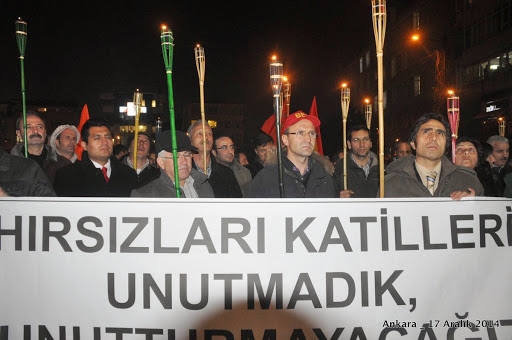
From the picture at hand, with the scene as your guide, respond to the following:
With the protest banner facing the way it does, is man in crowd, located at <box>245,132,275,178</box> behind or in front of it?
behind

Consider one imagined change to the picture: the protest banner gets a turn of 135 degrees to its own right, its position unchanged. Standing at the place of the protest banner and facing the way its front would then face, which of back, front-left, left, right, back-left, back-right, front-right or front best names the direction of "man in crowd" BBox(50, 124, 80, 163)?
front

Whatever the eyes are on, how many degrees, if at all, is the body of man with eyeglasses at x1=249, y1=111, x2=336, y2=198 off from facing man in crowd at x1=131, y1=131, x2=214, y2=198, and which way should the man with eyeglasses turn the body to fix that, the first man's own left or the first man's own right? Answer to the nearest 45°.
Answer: approximately 135° to the first man's own right

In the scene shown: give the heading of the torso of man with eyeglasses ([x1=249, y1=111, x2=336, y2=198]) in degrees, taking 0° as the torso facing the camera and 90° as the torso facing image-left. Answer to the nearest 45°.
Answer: approximately 315°

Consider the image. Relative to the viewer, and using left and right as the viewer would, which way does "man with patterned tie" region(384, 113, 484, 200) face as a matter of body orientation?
facing the viewer

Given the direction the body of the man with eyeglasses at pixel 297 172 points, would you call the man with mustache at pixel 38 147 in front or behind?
behind

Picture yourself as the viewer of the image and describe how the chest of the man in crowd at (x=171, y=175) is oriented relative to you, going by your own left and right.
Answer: facing the viewer and to the right of the viewer

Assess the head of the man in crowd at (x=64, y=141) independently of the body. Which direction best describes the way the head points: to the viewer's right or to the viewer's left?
to the viewer's right

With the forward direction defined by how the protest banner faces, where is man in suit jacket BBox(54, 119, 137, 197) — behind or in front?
behind

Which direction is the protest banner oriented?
toward the camera

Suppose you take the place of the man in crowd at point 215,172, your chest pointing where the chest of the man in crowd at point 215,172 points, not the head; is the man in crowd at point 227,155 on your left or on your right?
on your left

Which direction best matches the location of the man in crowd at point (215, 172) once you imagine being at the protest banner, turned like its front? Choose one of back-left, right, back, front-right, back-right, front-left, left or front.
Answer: back

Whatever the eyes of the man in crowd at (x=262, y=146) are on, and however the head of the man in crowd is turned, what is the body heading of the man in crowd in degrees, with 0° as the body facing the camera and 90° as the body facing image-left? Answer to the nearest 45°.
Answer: approximately 315°
